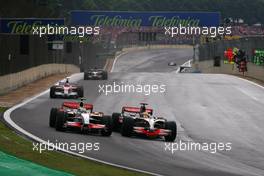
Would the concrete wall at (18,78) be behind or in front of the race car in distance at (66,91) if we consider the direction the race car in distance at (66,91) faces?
behind

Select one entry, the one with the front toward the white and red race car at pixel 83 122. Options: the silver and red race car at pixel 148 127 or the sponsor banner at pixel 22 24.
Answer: the sponsor banner

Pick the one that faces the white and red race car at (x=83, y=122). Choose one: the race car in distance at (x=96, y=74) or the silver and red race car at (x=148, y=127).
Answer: the race car in distance

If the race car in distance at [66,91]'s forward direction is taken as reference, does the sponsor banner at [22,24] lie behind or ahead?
behind

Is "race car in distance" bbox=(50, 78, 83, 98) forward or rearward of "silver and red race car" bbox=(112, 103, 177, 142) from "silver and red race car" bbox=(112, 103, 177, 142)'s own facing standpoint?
rearward

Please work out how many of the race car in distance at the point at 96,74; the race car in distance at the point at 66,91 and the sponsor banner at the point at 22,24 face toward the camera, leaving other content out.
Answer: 3

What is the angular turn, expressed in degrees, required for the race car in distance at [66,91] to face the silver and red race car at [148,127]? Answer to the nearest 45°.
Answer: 0° — it already faces it

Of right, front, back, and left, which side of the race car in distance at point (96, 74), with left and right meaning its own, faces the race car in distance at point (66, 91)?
front

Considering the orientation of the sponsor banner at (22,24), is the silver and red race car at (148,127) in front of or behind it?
in front

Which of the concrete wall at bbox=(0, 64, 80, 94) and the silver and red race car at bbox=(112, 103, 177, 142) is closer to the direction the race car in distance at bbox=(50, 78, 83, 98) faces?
the silver and red race car

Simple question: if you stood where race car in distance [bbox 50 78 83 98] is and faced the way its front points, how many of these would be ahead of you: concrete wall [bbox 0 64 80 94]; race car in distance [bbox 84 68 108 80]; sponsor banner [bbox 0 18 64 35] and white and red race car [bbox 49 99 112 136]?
1

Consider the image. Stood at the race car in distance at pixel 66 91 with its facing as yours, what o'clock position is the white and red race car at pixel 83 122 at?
The white and red race car is roughly at 12 o'clock from the race car in distance.

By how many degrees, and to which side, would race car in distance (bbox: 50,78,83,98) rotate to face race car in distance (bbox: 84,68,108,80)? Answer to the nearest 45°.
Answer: approximately 180°

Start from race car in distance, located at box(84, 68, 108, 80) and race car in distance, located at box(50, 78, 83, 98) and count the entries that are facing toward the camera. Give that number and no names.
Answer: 2

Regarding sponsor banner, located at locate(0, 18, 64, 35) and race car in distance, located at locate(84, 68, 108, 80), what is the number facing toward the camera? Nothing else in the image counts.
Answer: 2
